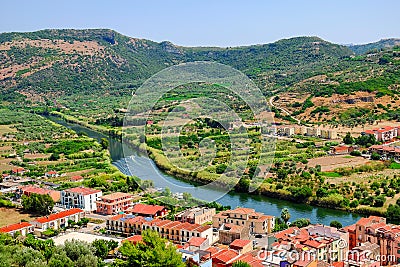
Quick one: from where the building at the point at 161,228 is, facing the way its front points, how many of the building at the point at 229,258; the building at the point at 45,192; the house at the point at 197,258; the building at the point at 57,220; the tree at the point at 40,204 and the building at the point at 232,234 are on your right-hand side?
3

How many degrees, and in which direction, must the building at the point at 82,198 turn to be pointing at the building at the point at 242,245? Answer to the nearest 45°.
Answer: approximately 90° to its left

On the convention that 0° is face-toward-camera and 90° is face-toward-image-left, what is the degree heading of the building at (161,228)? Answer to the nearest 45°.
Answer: approximately 45°

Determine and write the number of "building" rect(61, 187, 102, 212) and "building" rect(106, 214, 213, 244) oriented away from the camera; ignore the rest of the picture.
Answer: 0

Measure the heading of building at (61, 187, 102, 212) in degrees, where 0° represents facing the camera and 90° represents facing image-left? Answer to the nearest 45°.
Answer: approximately 45°

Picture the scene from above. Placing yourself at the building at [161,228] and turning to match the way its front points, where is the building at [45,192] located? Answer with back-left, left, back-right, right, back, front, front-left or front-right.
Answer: right

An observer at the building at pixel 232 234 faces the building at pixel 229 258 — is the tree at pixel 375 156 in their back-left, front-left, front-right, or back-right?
back-left

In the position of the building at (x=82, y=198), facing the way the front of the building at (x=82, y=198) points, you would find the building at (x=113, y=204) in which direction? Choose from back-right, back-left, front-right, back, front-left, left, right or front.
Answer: left

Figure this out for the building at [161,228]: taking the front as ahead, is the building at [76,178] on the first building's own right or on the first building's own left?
on the first building's own right

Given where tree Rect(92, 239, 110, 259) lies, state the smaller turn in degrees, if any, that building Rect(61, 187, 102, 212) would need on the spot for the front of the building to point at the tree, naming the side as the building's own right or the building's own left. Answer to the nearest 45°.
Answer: approximately 45° to the building's own left

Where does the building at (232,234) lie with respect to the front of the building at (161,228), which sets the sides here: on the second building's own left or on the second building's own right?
on the second building's own left

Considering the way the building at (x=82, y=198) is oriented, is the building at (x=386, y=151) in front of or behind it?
behind

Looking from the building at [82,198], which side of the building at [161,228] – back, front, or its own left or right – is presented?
right

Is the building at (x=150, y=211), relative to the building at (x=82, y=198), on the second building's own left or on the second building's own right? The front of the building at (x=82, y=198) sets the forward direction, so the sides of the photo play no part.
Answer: on the second building's own left

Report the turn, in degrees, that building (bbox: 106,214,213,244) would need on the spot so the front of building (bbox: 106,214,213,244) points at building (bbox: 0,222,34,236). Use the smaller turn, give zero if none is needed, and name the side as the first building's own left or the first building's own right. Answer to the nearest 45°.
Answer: approximately 45° to the first building's own right
